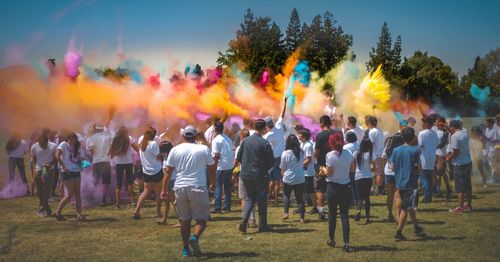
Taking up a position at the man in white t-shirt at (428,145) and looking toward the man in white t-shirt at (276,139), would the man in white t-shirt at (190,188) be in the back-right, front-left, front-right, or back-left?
front-left

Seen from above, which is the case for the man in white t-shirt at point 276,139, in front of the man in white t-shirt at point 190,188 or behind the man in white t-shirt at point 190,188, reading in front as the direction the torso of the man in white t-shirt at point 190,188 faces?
in front

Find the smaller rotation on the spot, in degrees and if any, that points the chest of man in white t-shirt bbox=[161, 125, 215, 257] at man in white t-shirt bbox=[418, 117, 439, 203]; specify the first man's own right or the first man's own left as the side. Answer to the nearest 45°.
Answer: approximately 45° to the first man's own right

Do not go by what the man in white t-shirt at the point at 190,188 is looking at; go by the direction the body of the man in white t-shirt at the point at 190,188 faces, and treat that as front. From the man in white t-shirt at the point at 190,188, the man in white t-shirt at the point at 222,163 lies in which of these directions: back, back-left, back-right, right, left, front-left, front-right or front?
front

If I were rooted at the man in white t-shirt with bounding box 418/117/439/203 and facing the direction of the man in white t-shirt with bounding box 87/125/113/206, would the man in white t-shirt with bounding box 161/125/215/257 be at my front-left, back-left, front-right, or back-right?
front-left

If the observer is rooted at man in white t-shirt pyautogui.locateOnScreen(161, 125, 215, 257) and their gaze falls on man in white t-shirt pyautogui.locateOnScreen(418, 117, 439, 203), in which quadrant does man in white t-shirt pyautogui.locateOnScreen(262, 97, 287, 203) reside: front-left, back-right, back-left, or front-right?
front-left

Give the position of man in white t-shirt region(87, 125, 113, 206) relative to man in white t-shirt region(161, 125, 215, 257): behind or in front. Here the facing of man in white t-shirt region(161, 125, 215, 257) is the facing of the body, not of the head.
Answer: in front

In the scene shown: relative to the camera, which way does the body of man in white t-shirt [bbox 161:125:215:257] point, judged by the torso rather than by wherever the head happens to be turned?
away from the camera

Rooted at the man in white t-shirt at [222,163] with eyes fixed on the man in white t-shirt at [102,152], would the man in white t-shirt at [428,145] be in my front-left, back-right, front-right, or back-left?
back-right

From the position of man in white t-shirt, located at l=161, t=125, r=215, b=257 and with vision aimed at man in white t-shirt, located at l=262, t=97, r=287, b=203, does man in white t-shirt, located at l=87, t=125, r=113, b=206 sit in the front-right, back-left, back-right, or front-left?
front-left
